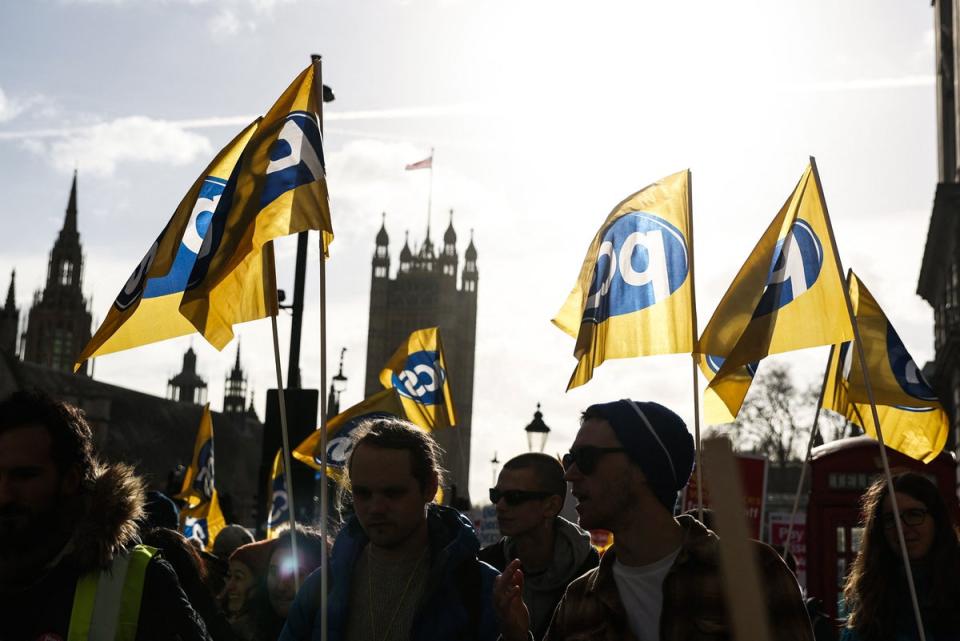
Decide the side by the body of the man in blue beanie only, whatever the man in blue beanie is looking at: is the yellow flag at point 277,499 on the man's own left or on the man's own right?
on the man's own right

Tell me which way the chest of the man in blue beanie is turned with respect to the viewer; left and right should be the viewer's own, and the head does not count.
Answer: facing the viewer and to the left of the viewer

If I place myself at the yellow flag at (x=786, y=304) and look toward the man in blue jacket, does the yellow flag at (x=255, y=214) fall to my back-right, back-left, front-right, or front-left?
front-right

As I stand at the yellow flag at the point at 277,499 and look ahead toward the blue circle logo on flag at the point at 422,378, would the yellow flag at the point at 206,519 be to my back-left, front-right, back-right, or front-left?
back-left

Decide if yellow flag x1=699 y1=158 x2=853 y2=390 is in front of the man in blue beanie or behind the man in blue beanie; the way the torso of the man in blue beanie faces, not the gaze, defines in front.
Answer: behind

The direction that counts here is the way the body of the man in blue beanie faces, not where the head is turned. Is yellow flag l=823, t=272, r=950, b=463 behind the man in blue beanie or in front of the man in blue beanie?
behind

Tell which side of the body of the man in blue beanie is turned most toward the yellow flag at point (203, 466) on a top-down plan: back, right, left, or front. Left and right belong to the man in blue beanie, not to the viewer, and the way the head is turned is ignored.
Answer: right

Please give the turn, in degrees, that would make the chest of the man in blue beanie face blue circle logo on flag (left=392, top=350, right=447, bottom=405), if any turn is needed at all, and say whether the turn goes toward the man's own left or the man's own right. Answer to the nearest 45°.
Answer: approximately 135° to the man's own right
